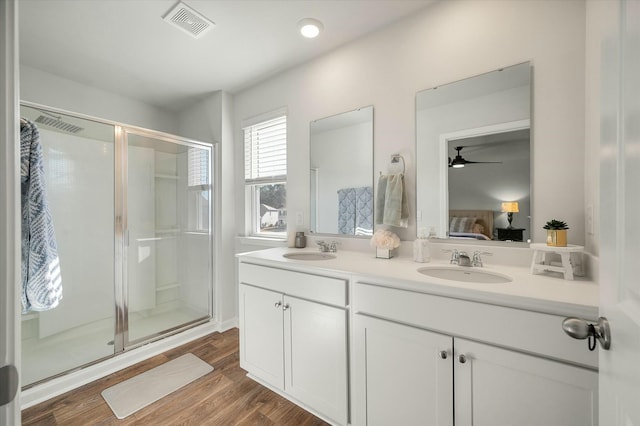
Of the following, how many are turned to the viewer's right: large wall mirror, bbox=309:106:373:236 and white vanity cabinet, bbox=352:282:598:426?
0

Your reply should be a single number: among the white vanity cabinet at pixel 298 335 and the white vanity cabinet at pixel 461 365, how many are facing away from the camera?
0

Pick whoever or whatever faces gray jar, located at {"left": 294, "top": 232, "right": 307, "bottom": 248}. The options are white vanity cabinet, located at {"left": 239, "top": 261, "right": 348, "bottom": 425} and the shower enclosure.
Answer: the shower enclosure

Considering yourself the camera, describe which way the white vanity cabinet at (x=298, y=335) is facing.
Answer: facing the viewer and to the left of the viewer

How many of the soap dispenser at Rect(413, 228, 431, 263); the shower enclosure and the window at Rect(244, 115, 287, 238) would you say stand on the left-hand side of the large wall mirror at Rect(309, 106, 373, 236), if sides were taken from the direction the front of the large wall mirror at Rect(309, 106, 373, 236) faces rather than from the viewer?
1

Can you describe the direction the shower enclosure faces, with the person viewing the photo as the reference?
facing the viewer and to the right of the viewer
